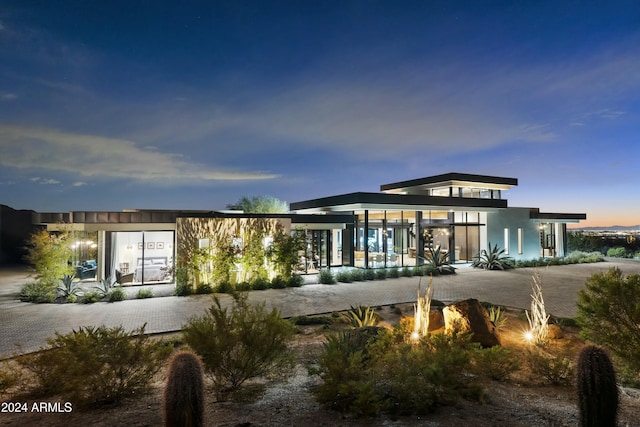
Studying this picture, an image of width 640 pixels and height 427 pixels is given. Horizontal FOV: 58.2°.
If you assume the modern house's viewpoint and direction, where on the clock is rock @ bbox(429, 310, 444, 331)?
The rock is roughly at 12 o'clock from the modern house.

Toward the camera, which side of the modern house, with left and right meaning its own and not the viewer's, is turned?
front

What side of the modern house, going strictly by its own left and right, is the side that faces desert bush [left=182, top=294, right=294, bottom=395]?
front

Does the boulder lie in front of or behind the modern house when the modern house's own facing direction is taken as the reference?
in front

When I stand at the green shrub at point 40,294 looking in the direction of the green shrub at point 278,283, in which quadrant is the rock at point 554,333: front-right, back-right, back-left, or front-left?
front-right

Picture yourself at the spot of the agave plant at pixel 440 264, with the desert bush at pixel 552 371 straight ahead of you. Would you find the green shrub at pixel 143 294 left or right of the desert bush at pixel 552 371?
right

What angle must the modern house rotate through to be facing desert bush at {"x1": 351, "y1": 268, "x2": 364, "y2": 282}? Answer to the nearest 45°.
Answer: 0° — it already faces it

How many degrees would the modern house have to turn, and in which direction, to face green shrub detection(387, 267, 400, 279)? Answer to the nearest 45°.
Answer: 0° — it already faces it

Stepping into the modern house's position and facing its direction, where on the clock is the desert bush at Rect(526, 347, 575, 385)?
The desert bush is roughly at 12 o'clock from the modern house.

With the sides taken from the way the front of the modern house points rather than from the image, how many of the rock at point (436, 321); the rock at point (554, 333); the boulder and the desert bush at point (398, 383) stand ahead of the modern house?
4

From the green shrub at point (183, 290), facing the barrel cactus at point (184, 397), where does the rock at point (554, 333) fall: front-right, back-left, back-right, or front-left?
front-left

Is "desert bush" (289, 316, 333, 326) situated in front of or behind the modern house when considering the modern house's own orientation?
in front

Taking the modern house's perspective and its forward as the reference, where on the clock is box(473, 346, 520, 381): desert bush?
The desert bush is roughly at 12 o'clock from the modern house.
